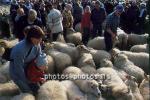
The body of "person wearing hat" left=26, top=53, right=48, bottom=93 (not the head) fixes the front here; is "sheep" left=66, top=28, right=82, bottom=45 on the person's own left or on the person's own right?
on the person's own left
